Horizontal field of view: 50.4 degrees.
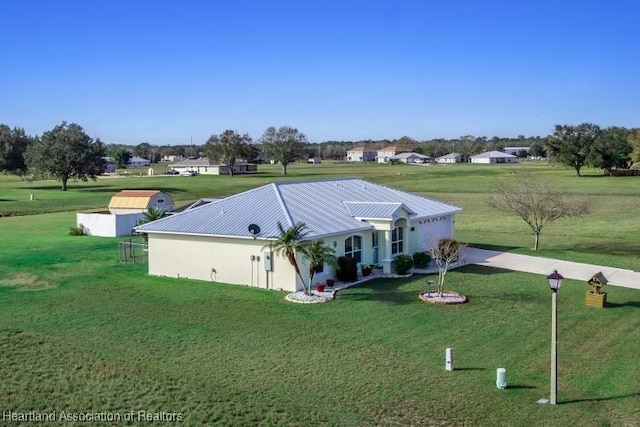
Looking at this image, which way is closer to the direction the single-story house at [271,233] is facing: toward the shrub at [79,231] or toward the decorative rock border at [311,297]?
the decorative rock border

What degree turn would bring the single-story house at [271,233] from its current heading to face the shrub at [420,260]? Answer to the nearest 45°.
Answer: approximately 45° to its left

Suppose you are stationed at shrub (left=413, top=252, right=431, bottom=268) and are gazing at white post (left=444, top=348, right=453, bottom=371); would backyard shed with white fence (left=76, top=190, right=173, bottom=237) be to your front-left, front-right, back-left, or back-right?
back-right

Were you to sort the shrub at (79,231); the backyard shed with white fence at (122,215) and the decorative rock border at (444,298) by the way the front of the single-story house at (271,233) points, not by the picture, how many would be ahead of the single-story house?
1

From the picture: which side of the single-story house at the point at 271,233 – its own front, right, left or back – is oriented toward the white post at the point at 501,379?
front

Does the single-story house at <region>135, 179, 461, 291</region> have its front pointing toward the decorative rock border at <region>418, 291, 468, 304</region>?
yes

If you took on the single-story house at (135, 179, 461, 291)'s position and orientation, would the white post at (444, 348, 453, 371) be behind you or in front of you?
in front

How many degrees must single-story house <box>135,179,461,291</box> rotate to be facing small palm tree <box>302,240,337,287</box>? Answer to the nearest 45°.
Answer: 0° — it already faces it

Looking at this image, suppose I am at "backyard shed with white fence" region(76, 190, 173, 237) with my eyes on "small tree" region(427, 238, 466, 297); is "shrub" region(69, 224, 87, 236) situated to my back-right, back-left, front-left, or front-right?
back-right

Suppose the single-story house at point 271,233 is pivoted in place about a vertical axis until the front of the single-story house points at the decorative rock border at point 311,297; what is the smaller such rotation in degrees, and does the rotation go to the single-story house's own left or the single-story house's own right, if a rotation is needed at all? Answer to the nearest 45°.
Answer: approximately 45° to the single-story house's own right

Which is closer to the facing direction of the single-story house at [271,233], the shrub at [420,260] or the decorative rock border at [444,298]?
the decorative rock border

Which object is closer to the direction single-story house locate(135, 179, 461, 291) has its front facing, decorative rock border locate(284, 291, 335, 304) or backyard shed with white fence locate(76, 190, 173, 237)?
the decorative rock border

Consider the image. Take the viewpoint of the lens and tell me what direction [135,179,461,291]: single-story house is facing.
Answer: facing the viewer and to the right of the viewer

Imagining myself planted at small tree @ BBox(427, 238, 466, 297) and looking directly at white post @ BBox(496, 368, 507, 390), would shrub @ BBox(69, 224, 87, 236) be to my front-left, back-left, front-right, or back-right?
back-right
